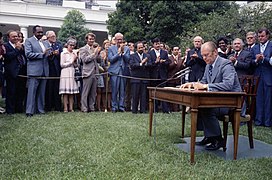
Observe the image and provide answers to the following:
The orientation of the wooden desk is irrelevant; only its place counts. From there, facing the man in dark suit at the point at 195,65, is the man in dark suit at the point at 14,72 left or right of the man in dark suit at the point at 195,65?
left

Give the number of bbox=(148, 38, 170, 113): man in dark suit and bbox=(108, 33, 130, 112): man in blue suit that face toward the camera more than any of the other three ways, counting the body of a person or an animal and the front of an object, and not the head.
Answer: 2

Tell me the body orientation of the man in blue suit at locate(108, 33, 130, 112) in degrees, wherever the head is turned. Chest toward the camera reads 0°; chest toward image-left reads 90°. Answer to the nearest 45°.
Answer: approximately 0°

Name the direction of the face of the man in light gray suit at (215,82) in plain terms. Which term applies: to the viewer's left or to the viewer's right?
to the viewer's left

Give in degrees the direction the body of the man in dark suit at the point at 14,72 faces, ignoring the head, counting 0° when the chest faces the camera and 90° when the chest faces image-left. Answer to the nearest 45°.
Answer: approximately 315°

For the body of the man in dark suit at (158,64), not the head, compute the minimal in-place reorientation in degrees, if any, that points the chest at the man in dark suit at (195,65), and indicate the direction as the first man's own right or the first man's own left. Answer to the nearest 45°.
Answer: approximately 45° to the first man's own left

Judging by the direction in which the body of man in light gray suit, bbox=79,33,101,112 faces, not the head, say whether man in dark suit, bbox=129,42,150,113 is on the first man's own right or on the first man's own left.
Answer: on the first man's own left
